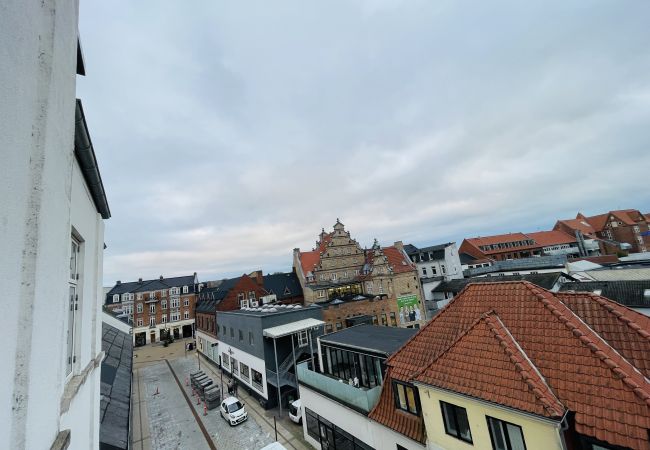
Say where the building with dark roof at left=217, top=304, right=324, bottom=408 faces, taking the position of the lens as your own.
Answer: facing the viewer and to the left of the viewer

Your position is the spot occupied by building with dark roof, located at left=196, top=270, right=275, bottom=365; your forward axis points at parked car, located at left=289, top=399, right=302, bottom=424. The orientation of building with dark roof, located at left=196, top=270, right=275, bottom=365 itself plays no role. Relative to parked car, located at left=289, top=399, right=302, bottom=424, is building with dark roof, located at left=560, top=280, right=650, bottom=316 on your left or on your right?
left

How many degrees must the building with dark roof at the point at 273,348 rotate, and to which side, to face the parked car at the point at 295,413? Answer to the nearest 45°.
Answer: approximately 45° to its left

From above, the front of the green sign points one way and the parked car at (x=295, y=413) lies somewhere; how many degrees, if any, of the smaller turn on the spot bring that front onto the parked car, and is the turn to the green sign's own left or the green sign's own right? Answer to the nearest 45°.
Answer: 0° — it already faces it

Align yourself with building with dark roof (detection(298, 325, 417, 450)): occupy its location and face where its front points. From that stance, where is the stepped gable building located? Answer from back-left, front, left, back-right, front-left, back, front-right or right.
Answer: back-right

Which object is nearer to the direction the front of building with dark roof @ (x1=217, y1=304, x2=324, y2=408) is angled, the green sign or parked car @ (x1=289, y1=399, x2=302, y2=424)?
the parked car

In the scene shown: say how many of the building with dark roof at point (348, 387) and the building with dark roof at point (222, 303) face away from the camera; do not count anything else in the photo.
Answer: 0

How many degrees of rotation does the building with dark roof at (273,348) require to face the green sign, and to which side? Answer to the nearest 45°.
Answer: approximately 180°

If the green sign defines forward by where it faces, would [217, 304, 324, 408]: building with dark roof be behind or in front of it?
in front

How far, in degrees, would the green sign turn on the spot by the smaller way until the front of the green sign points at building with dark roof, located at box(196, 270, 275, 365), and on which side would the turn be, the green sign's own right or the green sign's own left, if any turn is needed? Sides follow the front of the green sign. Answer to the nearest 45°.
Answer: approximately 90° to the green sign's own right

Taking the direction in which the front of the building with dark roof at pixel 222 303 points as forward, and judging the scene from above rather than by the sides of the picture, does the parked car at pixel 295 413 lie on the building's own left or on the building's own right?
on the building's own left
